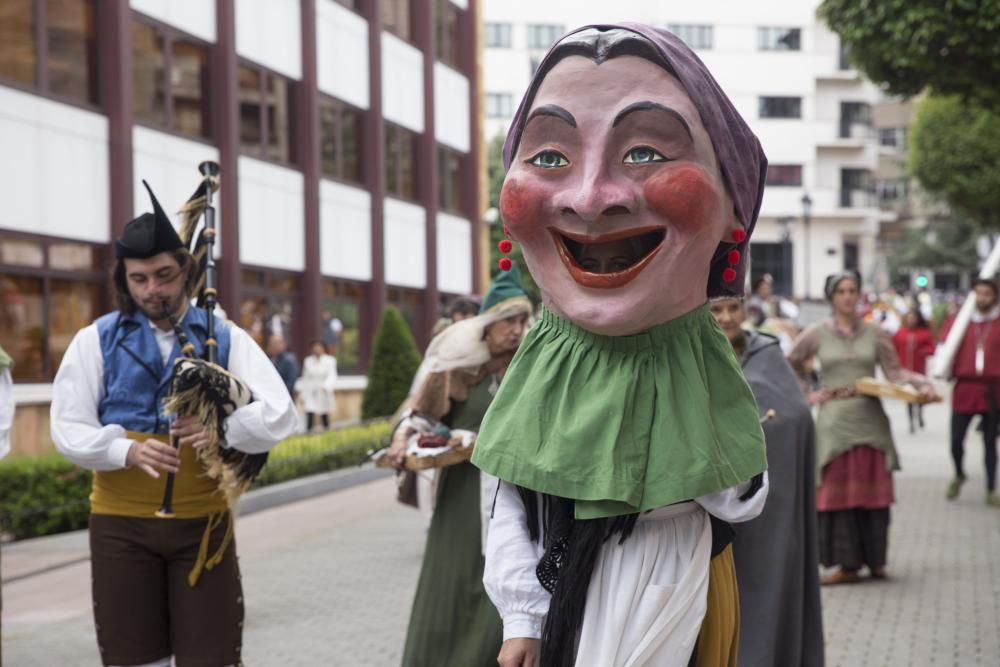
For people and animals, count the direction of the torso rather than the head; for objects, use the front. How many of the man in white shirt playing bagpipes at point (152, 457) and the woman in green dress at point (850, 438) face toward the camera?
2

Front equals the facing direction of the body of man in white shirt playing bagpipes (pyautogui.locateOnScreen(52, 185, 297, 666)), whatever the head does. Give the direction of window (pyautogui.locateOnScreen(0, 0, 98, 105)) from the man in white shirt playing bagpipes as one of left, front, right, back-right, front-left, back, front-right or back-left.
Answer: back

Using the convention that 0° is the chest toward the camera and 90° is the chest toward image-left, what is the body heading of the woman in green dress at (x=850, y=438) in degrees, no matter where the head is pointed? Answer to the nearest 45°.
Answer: approximately 0°

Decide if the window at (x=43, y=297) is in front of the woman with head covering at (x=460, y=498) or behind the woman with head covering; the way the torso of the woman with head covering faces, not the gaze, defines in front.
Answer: behind

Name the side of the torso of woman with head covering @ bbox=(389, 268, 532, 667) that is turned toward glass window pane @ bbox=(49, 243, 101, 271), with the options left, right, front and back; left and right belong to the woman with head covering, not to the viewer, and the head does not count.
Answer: back

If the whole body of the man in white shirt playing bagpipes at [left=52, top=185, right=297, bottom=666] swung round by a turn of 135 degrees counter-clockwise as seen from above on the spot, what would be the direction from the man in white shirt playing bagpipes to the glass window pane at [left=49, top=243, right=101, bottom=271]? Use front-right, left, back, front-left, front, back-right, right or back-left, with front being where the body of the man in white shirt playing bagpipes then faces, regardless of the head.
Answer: front-left

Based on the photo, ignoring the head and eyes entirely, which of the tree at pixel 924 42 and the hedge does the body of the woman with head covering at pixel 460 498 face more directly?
the hedge

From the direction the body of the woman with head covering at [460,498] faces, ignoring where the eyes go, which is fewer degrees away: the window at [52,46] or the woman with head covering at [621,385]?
the woman with head covering
